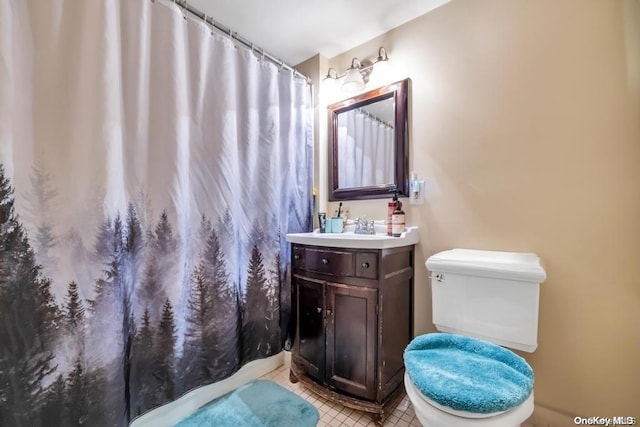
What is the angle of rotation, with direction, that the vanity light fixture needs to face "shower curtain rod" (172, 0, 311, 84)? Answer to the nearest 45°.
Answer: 0° — it already faces it

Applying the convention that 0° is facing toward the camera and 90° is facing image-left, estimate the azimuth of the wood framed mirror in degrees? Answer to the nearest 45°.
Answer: approximately 45°
